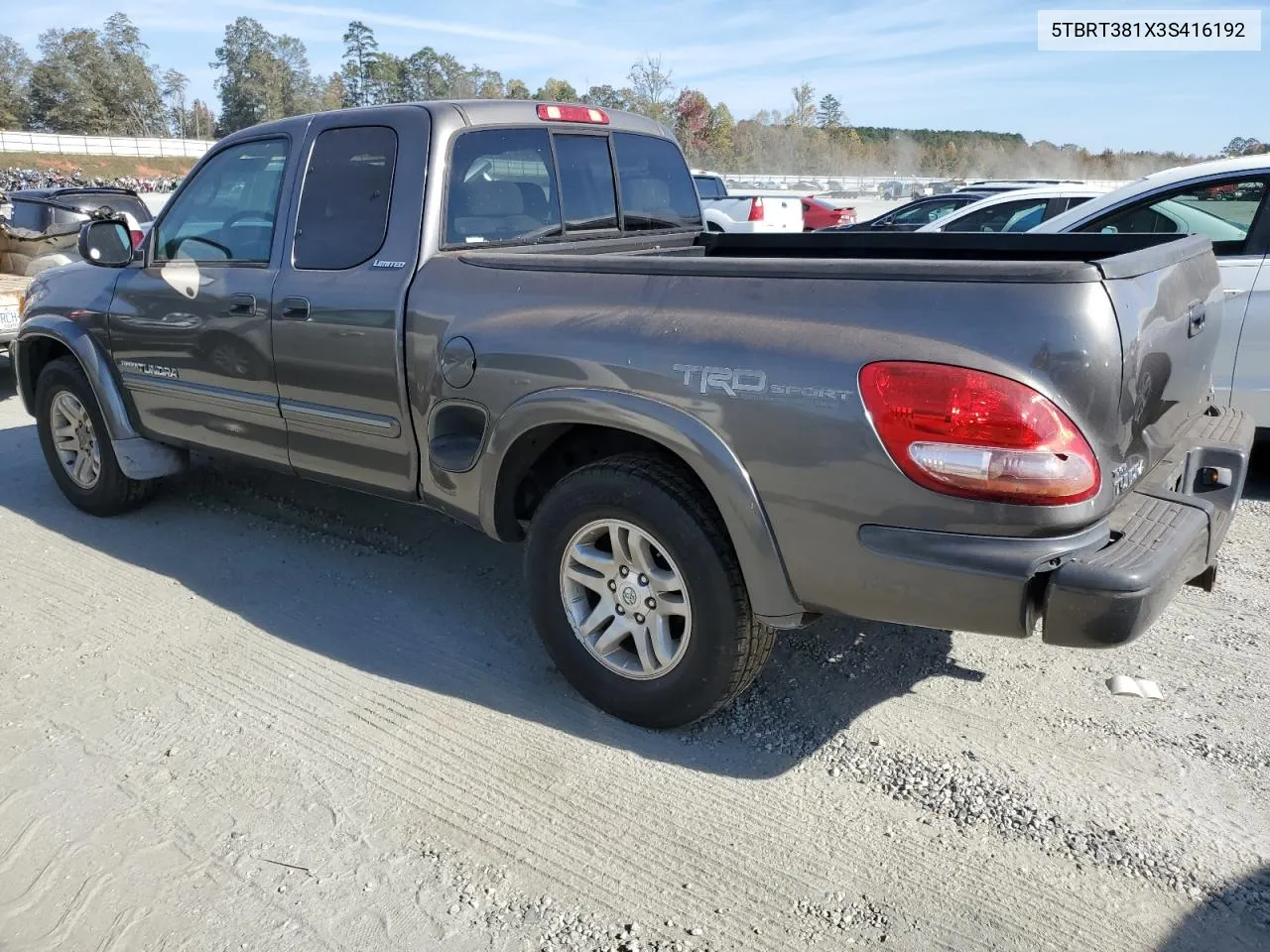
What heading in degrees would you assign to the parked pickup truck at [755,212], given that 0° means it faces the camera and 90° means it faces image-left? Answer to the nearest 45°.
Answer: approximately 135°

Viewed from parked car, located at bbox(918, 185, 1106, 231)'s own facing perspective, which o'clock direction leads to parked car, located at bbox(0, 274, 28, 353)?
parked car, located at bbox(0, 274, 28, 353) is roughly at 11 o'clock from parked car, located at bbox(918, 185, 1106, 231).

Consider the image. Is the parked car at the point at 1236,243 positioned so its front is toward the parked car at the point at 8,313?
yes

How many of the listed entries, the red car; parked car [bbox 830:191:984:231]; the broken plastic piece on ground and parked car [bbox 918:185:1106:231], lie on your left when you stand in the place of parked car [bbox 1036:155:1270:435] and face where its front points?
1

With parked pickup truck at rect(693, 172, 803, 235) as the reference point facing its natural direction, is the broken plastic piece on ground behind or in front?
behind

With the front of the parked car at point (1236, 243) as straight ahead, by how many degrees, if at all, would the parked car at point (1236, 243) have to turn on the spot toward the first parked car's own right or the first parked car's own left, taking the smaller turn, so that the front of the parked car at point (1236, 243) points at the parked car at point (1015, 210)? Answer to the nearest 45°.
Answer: approximately 90° to the first parked car's own right

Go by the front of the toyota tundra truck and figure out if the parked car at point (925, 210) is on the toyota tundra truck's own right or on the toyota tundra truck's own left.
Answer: on the toyota tundra truck's own right

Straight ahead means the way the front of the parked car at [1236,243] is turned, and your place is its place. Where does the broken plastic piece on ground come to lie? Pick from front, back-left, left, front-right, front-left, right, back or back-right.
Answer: left

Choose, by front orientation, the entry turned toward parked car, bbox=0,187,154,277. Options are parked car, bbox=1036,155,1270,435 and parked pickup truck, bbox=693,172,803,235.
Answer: parked car, bbox=1036,155,1270,435

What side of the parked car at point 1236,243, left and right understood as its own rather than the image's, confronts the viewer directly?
left

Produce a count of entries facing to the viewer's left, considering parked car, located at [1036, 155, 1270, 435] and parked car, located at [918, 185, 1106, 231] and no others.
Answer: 2

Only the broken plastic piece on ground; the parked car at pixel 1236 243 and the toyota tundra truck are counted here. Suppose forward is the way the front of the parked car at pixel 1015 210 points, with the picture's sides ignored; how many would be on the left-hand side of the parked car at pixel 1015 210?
3

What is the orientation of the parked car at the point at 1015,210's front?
to the viewer's left
